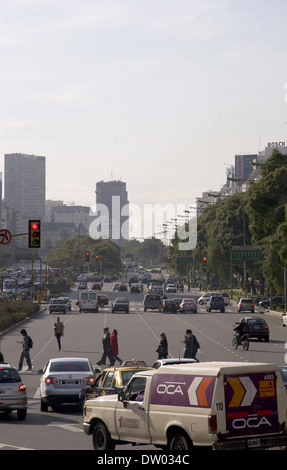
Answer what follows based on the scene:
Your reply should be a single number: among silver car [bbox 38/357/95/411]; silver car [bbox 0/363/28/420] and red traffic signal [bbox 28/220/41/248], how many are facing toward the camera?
1

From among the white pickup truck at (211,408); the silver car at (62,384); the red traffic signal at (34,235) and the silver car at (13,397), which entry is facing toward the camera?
the red traffic signal

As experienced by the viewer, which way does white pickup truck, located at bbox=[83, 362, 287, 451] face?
facing away from the viewer and to the left of the viewer

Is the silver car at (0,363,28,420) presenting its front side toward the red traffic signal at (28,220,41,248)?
yes

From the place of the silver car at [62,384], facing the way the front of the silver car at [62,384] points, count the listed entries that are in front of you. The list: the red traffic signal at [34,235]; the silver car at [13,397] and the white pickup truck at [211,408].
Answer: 1

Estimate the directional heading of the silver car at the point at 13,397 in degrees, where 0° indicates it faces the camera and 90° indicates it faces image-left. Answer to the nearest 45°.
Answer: approximately 180°

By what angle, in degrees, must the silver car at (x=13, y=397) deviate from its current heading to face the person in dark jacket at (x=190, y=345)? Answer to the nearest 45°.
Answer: approximately 45° to its right

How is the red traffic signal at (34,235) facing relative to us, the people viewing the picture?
facing the viewer

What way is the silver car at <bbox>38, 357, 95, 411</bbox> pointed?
away from the camera

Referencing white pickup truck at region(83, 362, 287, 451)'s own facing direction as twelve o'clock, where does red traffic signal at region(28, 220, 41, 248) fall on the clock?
The red traffic signal is roughly at 1 o'clock from the white pickup truck.

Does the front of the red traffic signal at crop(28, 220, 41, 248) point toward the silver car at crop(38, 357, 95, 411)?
yes

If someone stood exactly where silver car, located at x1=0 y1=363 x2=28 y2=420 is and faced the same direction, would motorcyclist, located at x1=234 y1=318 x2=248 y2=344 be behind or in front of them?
in front

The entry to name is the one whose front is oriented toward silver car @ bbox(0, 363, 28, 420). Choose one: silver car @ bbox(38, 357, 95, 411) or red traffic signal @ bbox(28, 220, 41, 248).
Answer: the red traffic signal
